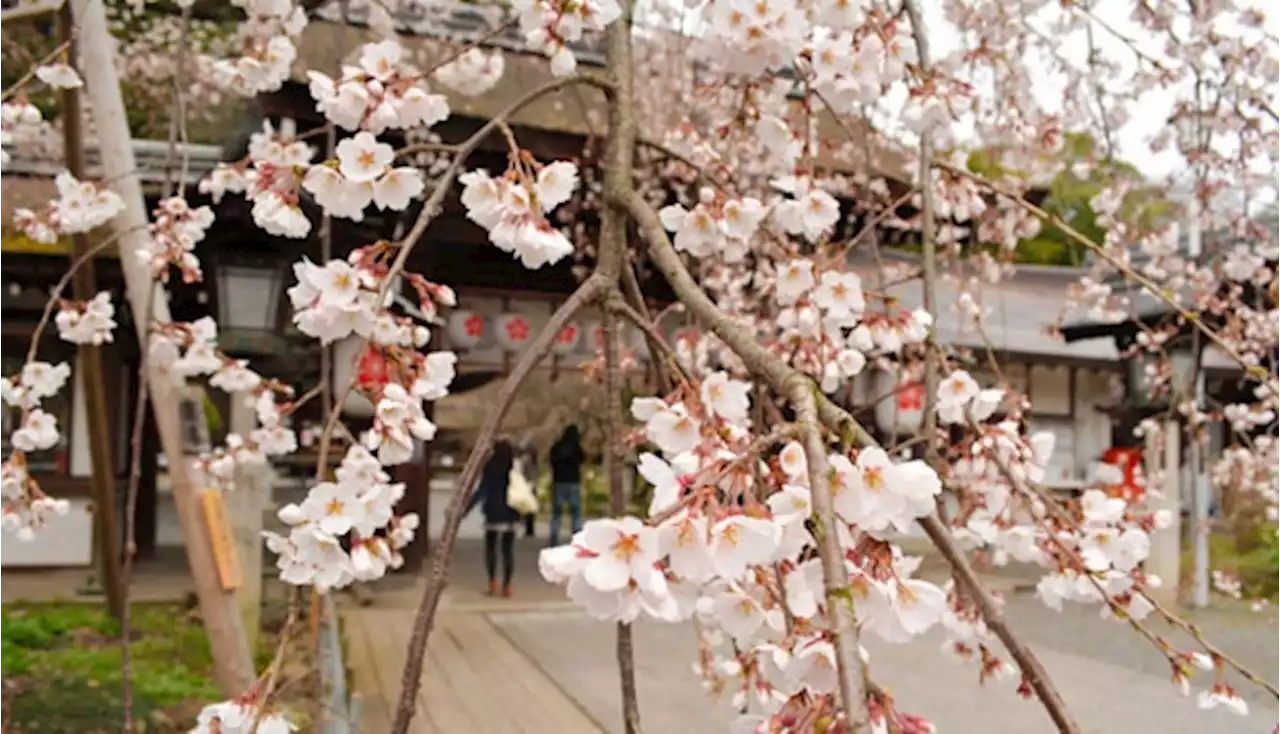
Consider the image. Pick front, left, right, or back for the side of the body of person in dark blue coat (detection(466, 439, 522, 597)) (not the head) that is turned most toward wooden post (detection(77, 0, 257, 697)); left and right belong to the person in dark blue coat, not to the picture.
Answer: back

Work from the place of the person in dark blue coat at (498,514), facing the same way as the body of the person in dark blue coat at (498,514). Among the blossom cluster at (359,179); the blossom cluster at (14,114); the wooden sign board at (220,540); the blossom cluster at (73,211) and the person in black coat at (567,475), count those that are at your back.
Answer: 4

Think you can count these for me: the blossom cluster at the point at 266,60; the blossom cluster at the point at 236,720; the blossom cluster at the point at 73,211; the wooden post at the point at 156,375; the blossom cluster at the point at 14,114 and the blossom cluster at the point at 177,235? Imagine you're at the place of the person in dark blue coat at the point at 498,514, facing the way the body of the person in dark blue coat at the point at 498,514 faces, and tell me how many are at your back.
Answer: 6

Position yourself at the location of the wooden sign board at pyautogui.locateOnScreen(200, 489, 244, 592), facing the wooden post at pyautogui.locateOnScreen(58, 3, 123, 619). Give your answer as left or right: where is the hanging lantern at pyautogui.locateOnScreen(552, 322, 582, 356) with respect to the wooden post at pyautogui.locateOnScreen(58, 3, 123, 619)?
right

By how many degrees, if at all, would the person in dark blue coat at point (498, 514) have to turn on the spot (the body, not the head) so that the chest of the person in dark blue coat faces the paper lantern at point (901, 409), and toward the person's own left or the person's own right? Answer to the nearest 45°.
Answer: approximately 90° to the person's own right

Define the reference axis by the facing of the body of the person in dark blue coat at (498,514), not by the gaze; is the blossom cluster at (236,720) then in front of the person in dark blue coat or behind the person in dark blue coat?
behind

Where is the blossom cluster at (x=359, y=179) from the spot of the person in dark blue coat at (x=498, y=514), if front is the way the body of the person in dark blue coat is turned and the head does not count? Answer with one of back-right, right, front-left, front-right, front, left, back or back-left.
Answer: back

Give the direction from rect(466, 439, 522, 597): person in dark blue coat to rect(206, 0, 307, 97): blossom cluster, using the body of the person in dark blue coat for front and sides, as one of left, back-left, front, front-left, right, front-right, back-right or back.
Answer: back

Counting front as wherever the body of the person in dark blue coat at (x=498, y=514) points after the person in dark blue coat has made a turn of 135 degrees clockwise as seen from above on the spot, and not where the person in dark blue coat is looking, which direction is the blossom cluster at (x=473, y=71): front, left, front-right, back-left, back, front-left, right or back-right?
front-right

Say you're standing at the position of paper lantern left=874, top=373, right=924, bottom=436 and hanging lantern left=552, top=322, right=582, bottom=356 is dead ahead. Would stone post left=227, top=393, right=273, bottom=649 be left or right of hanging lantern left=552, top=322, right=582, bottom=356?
left

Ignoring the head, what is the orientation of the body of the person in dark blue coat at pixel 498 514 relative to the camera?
away from the camera

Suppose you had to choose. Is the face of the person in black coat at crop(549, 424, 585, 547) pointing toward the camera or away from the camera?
away from the camera

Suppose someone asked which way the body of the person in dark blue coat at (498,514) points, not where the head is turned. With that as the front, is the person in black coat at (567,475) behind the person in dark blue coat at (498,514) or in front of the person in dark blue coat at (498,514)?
in front

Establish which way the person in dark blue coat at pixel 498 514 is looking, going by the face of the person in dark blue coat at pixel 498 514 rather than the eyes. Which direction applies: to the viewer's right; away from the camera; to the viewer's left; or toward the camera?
away from the camera
